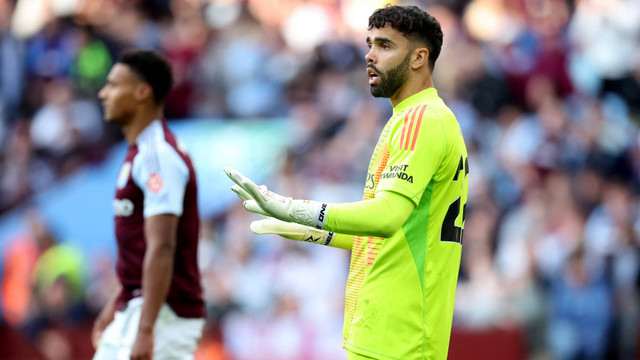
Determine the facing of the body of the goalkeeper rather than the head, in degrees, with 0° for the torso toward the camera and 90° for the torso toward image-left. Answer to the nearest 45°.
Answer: approximately 90°
